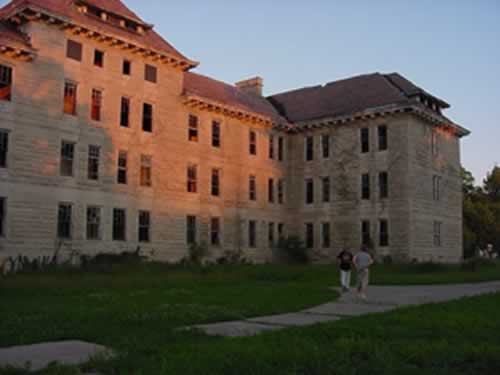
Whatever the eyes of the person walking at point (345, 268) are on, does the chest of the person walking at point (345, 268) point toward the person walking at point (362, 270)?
no

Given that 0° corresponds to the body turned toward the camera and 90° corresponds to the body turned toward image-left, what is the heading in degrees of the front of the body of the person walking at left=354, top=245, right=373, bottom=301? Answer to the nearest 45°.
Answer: approximately 180°

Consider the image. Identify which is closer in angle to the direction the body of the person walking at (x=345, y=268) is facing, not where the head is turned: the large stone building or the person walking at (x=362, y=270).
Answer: the large stone building

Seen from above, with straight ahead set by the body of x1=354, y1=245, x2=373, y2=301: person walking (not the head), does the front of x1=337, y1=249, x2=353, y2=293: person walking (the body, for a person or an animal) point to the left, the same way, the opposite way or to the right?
the same way

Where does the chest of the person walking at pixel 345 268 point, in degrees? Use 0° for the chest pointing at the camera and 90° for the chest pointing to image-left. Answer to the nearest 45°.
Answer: approximately 180°

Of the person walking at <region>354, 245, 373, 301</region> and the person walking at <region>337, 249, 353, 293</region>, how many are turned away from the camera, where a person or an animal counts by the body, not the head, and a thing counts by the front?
2
